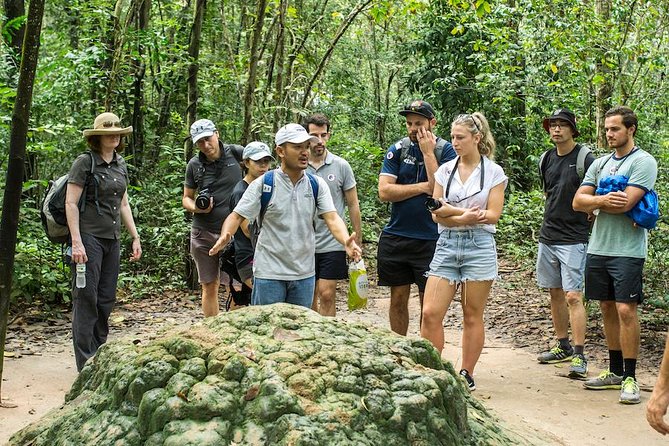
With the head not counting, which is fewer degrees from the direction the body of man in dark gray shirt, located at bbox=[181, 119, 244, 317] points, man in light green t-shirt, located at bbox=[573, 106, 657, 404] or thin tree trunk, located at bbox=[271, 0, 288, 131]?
the man in light green t-shirt

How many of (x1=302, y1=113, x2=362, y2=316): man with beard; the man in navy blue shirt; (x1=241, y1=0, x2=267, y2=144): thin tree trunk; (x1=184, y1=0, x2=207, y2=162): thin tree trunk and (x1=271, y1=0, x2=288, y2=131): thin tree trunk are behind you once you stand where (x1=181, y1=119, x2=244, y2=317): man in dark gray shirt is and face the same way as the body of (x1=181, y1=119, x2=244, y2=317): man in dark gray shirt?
3

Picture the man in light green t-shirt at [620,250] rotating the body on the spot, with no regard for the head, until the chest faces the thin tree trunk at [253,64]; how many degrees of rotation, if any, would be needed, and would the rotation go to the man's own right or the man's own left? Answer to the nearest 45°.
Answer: approximately 90° to the man's own right

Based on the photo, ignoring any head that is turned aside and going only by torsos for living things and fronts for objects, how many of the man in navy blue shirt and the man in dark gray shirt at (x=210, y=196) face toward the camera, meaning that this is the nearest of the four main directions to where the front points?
2

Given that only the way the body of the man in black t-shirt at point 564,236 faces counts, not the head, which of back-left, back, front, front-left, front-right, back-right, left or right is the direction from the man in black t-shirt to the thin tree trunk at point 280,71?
right

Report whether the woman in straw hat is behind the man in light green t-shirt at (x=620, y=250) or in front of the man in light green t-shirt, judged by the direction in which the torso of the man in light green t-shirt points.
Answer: in front

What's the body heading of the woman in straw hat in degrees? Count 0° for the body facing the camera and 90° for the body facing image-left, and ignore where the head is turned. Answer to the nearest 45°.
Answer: approximately 315°

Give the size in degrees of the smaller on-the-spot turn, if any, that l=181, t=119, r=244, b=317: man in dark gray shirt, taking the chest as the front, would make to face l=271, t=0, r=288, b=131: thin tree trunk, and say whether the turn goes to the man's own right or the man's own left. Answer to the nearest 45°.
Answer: approximately 180°

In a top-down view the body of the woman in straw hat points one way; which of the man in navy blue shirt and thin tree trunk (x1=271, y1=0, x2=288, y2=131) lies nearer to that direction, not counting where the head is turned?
the man in navy blue shirt

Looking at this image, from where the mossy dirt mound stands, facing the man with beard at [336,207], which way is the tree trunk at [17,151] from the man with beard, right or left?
left
